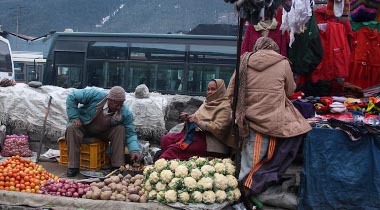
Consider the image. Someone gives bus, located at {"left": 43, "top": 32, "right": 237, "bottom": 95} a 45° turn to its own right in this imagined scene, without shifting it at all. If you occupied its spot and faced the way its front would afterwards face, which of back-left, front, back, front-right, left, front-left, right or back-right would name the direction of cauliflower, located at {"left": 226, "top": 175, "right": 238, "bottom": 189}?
back-left

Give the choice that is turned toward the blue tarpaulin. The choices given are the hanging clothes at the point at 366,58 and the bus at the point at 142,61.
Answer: the hanging clothes

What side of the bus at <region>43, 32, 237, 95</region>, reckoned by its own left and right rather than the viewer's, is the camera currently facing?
left

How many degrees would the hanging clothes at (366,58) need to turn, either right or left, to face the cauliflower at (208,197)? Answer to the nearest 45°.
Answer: approximately 45° to its right

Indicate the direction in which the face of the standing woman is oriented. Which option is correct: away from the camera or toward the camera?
away from the camera

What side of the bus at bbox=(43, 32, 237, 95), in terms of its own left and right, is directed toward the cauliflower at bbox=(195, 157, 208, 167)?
left

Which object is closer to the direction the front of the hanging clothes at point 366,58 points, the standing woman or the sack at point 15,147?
the standing woman

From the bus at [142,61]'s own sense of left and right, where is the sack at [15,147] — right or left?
on its left
